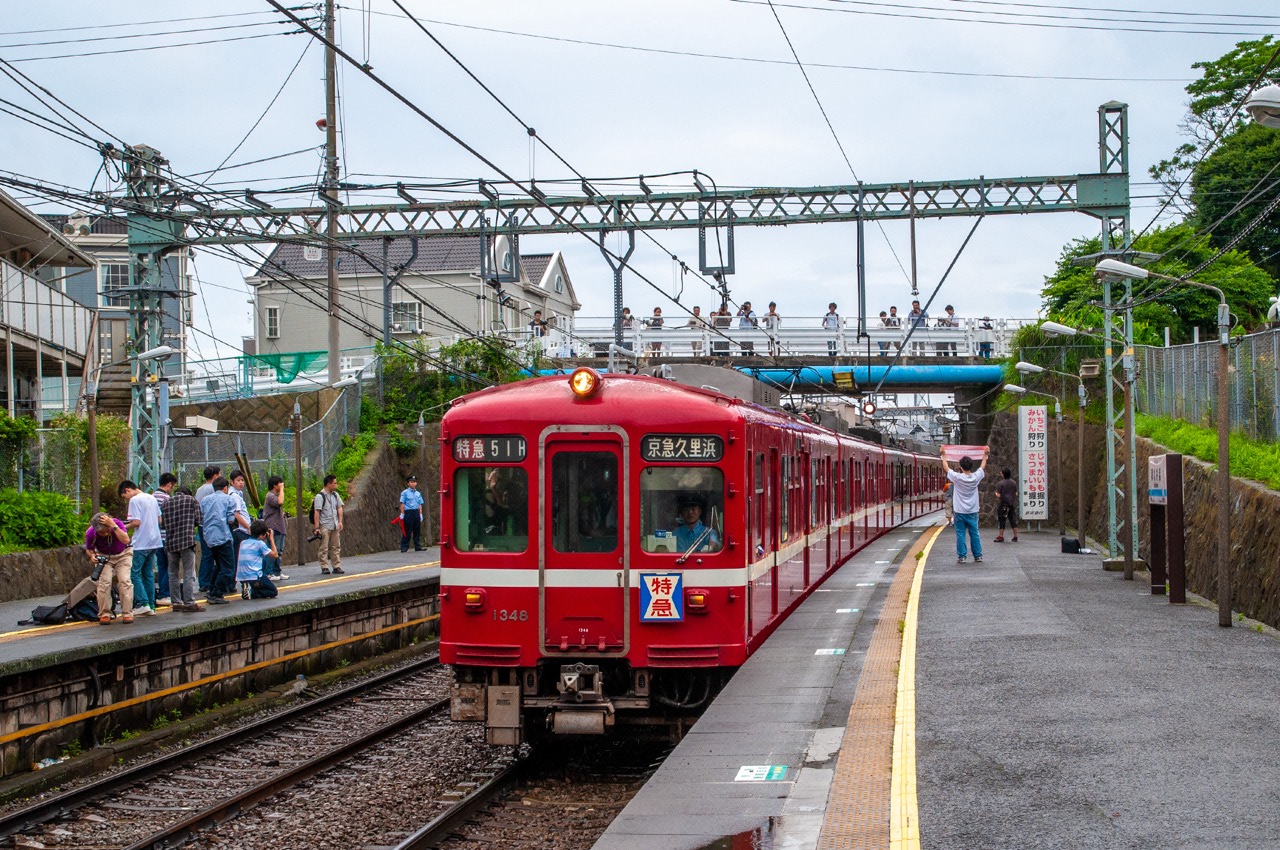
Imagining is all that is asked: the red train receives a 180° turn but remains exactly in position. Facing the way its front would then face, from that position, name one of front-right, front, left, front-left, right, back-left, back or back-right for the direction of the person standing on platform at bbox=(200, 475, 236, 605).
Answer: front-left

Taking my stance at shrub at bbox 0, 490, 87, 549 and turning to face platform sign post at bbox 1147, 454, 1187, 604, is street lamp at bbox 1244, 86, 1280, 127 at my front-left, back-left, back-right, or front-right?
front-right

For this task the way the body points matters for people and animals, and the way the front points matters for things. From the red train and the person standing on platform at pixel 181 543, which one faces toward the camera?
the red train

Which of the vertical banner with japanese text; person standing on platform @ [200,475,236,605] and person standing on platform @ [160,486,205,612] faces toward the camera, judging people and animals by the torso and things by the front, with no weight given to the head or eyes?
the vertical banner with japanese text

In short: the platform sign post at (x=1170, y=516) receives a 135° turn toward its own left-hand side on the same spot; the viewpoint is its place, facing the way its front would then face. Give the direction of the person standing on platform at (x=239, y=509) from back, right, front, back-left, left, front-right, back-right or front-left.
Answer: back

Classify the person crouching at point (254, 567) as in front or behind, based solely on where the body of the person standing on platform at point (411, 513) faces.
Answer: in front

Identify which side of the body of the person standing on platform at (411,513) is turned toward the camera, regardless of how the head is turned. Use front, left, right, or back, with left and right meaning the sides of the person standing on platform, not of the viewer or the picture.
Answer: front

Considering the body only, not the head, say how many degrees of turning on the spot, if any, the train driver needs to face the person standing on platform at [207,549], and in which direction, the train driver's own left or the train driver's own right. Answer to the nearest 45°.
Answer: approximately 135° to the train driver's own right

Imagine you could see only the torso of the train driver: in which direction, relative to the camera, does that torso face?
toward the camera

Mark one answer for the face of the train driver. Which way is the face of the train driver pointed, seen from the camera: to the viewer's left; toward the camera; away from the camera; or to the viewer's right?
toward the camera

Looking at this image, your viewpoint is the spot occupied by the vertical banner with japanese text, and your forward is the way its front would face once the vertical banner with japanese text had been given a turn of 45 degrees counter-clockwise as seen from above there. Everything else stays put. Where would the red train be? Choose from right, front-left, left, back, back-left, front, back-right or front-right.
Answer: front-right

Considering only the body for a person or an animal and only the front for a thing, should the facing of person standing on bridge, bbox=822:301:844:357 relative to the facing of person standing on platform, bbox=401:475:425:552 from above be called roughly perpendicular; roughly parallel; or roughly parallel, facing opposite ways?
roughly parallel

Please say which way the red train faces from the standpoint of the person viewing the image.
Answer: facing the viewer
